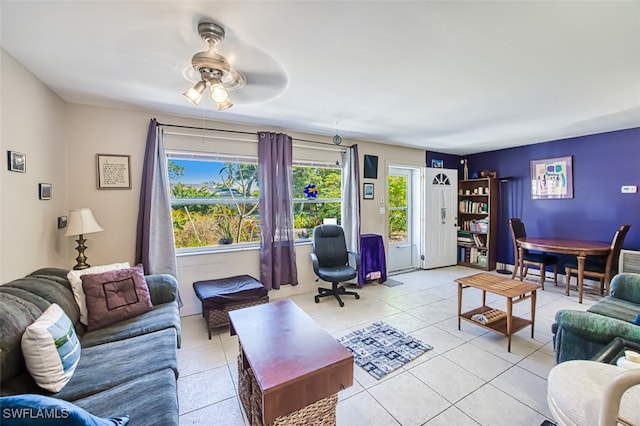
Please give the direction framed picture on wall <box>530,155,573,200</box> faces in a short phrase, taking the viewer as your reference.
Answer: facing the viewer and to the left of the viewer

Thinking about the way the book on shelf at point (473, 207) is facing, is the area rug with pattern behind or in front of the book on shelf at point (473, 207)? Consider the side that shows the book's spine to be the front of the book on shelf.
in front

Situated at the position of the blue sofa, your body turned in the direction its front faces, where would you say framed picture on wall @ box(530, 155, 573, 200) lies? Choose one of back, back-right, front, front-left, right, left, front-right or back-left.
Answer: front

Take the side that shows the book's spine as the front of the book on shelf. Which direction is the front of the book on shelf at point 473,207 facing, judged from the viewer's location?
facing the viewer

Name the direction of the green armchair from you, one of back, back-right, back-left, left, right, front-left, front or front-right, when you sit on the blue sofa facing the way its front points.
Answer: front-right

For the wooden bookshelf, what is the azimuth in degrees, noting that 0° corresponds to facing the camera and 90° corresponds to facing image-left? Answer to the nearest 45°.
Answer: approximately 45°

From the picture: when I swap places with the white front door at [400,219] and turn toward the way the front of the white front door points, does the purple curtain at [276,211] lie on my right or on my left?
on my right

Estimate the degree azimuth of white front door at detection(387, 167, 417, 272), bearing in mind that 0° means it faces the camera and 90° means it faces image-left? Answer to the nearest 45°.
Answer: approximately 315°

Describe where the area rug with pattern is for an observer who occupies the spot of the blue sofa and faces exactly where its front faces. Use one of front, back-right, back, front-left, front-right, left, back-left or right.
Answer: front

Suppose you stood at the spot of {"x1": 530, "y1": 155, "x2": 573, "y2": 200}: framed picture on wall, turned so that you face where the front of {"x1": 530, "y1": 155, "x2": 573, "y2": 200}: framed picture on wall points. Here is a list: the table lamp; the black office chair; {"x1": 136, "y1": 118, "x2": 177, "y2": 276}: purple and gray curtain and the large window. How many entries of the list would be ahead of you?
4

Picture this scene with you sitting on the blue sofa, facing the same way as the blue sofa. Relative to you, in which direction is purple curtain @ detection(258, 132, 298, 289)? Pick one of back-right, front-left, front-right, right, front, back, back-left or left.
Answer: front-left

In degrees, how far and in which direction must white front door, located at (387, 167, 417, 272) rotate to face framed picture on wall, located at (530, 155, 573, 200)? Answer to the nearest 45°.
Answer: approximately 45° to its left
